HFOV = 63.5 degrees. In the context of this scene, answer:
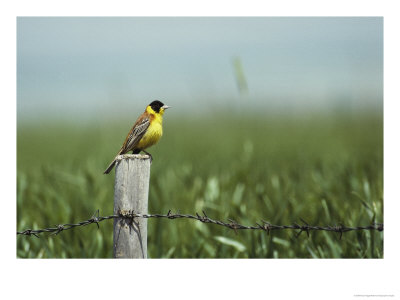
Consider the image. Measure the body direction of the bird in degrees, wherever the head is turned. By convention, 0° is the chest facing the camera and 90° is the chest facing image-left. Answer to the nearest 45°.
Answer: approximately 270°
